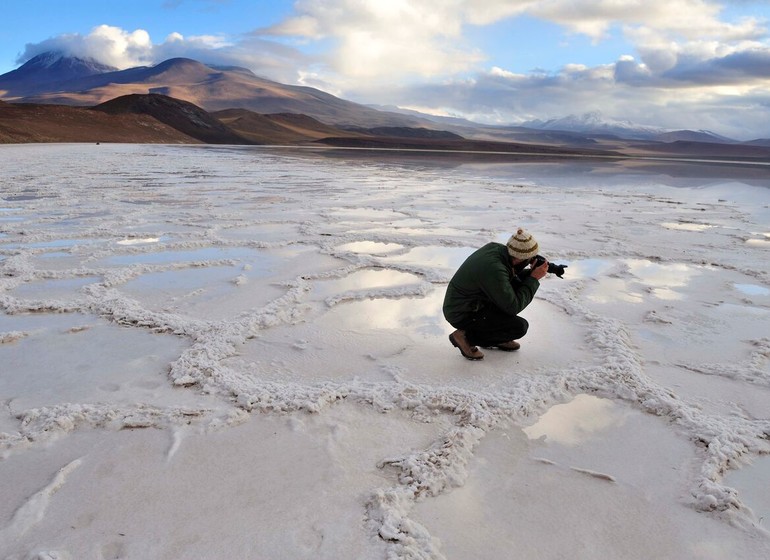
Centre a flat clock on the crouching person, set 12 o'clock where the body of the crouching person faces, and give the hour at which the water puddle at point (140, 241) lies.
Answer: The water puddle is roughly at 7 o'clock from the crouching person.

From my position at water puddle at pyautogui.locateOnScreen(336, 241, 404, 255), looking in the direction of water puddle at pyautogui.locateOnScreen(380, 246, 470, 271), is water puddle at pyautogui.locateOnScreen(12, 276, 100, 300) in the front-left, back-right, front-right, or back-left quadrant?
back-right

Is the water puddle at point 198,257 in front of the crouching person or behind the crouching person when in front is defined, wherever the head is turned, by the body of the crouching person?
behind

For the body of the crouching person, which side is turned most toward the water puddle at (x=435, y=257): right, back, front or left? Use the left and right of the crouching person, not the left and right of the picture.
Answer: left

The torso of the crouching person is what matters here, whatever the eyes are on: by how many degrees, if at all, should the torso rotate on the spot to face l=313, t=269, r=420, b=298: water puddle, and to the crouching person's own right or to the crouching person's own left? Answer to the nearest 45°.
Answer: approximately 135° to the crouching person's own left

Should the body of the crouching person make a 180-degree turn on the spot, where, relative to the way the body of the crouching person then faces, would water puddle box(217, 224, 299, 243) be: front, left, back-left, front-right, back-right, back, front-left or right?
front-right

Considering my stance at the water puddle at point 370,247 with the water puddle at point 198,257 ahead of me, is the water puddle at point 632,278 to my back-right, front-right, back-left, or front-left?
back-left

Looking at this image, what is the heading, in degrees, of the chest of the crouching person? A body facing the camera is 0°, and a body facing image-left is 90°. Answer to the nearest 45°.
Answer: approximately 270°

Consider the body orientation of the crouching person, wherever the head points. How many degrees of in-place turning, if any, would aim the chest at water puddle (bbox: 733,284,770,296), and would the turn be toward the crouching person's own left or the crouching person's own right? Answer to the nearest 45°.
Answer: approximately 45° to the crouching person's own left

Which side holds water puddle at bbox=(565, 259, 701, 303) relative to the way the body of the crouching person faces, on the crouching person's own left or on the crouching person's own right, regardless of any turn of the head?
on the crouching person's own left

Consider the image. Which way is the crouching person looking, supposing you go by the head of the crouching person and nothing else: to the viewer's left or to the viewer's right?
to the viewer's right

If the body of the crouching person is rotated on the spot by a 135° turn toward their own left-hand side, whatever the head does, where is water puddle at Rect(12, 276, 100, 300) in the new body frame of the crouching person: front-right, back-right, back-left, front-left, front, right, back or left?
front-left
